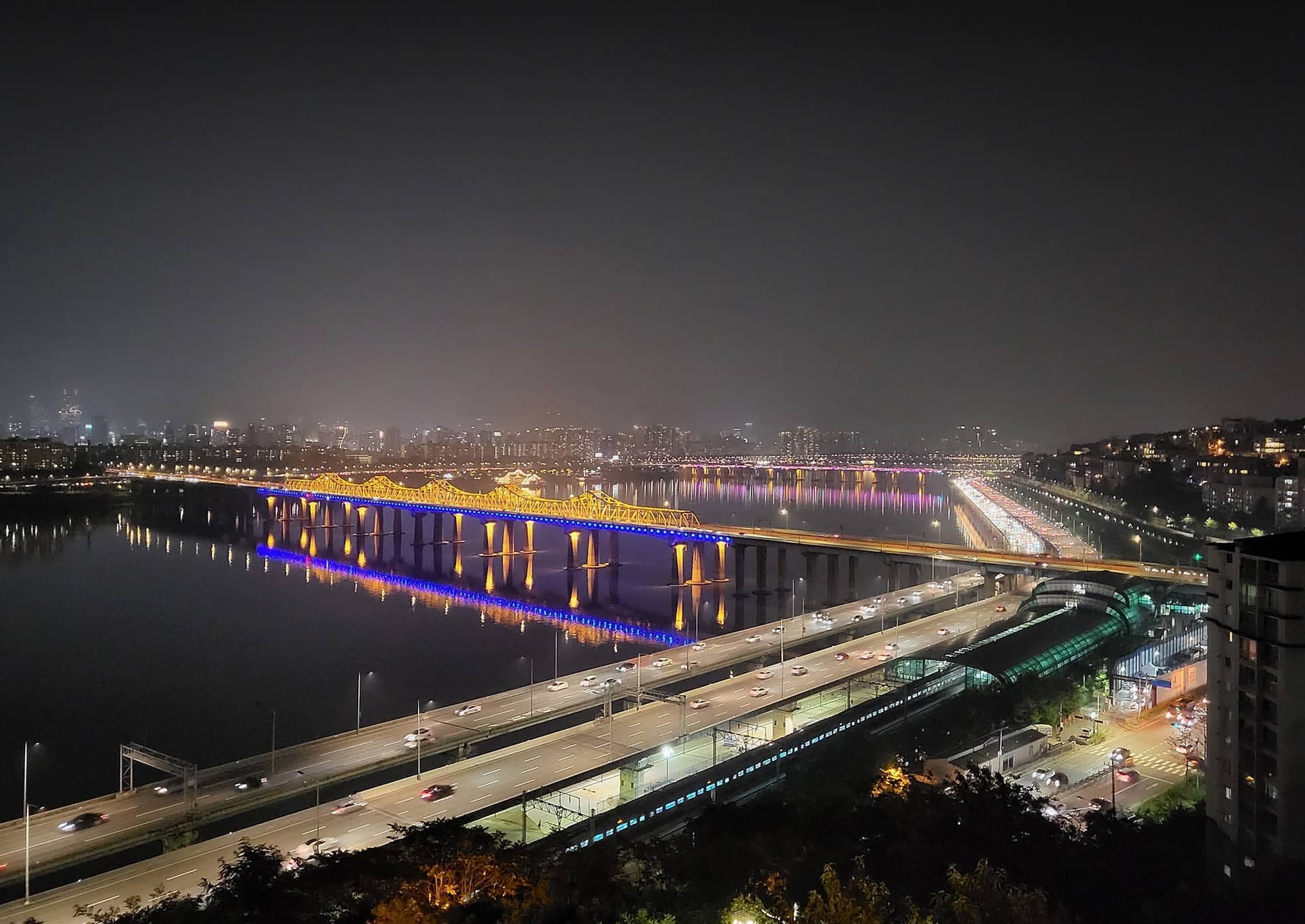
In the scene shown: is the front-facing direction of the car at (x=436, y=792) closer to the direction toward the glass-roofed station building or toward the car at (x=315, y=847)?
the glass-roofed station building

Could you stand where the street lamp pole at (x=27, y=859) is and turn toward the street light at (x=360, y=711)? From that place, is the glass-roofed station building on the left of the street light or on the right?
right

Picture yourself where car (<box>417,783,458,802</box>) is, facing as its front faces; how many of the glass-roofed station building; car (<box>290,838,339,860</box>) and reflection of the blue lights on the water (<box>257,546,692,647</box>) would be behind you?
1

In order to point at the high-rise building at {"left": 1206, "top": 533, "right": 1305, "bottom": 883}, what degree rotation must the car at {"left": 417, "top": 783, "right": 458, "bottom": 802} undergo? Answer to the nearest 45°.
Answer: approximately 90° to its right

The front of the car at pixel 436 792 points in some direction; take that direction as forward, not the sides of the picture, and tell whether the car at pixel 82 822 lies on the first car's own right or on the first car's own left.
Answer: on the first car's own left

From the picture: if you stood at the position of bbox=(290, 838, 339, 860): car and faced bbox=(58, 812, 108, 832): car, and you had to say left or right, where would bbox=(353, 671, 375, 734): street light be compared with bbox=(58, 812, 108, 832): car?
right

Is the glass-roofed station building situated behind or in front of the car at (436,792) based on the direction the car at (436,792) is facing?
in front

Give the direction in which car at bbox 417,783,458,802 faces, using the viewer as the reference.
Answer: facing away from the viewer and to the right of the viewer

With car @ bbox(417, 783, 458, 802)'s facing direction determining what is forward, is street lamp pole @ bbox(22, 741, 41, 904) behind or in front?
behind

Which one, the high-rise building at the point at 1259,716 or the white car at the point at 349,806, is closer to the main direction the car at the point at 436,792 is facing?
the high-rise building
